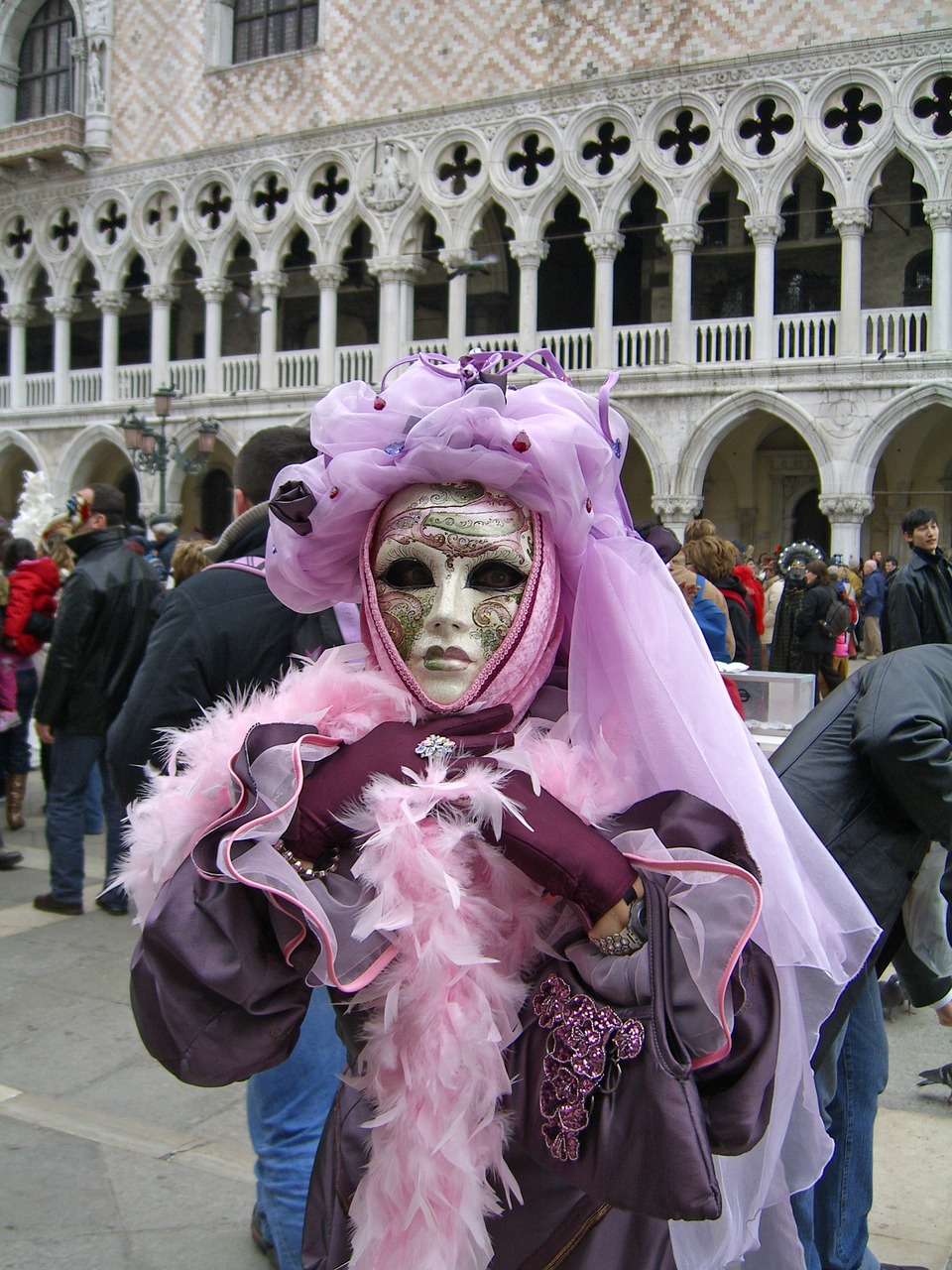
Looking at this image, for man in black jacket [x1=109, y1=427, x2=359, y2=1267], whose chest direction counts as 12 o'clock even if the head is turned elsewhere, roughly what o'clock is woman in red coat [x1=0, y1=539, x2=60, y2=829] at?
The woman in red coat is roughly at 10 o'clock from the man in black jacket.

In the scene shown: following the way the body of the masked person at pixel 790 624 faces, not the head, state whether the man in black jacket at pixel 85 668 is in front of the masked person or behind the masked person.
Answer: in front

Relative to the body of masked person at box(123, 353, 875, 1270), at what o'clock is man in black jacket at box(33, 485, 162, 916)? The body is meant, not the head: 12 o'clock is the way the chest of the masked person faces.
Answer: The man in black jacket is roughly at 5 o'clock from the masked person.

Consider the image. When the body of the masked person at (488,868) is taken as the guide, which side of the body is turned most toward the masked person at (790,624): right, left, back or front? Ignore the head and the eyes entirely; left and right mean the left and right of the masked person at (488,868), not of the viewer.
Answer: back

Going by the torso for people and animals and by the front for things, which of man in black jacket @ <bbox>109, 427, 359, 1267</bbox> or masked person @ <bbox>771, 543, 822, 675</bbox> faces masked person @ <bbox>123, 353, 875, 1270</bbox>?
masked person @ <bbox>771, 543, 822, 675</bbox>

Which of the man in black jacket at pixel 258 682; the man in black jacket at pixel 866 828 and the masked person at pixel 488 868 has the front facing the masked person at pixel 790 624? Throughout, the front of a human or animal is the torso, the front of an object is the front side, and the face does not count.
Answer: the man in black jacket at pixel 258 682

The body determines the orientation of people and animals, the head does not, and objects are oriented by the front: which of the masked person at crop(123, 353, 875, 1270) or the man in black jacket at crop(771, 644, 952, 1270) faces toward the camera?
the masked person

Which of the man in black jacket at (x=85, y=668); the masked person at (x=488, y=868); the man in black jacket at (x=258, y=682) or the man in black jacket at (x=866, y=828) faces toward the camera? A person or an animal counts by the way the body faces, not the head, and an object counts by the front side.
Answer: the masked person

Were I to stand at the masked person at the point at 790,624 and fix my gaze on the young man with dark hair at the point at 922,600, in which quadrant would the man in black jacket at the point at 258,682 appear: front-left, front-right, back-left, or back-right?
front-right

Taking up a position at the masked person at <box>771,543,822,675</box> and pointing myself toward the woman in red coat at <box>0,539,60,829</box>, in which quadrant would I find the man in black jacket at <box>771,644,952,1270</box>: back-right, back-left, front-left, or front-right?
front-left

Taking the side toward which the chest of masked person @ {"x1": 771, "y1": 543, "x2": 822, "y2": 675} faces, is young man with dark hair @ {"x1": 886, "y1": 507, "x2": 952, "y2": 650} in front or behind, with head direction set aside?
in front

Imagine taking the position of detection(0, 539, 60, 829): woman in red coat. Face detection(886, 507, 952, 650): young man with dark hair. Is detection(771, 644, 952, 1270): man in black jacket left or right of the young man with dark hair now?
right

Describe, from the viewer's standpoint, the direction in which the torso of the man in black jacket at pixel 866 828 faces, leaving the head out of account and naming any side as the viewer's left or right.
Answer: facing to the right of the viewer

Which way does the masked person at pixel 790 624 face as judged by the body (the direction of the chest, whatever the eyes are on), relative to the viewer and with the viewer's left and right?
facing the viewer

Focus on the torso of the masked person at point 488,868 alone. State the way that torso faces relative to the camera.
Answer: toward the camera
